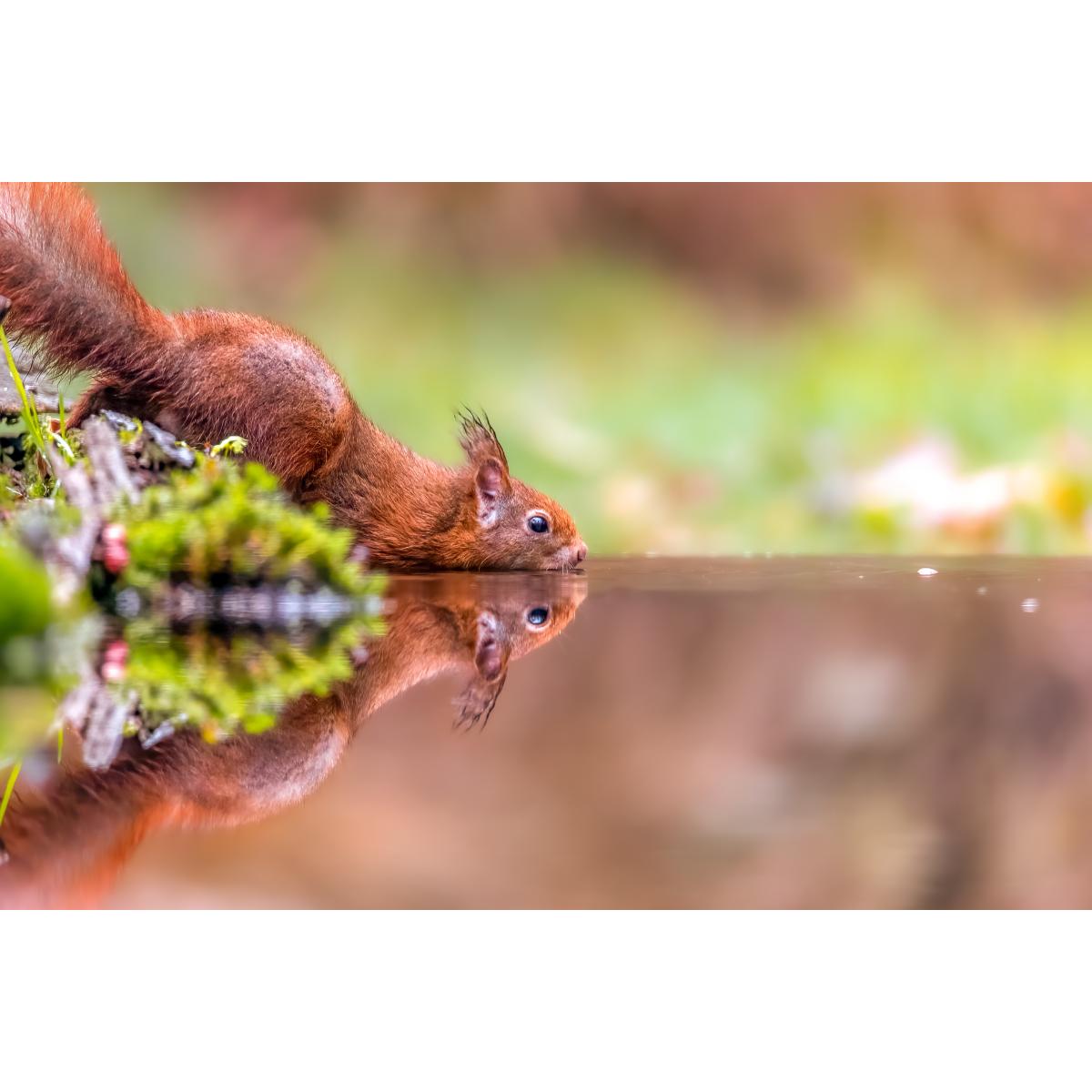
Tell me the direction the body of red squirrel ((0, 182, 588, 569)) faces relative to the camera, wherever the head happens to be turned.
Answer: to the viewer's right
